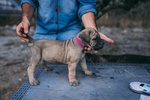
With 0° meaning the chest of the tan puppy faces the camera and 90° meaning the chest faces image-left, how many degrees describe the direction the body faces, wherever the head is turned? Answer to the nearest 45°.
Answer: approximately 270°
